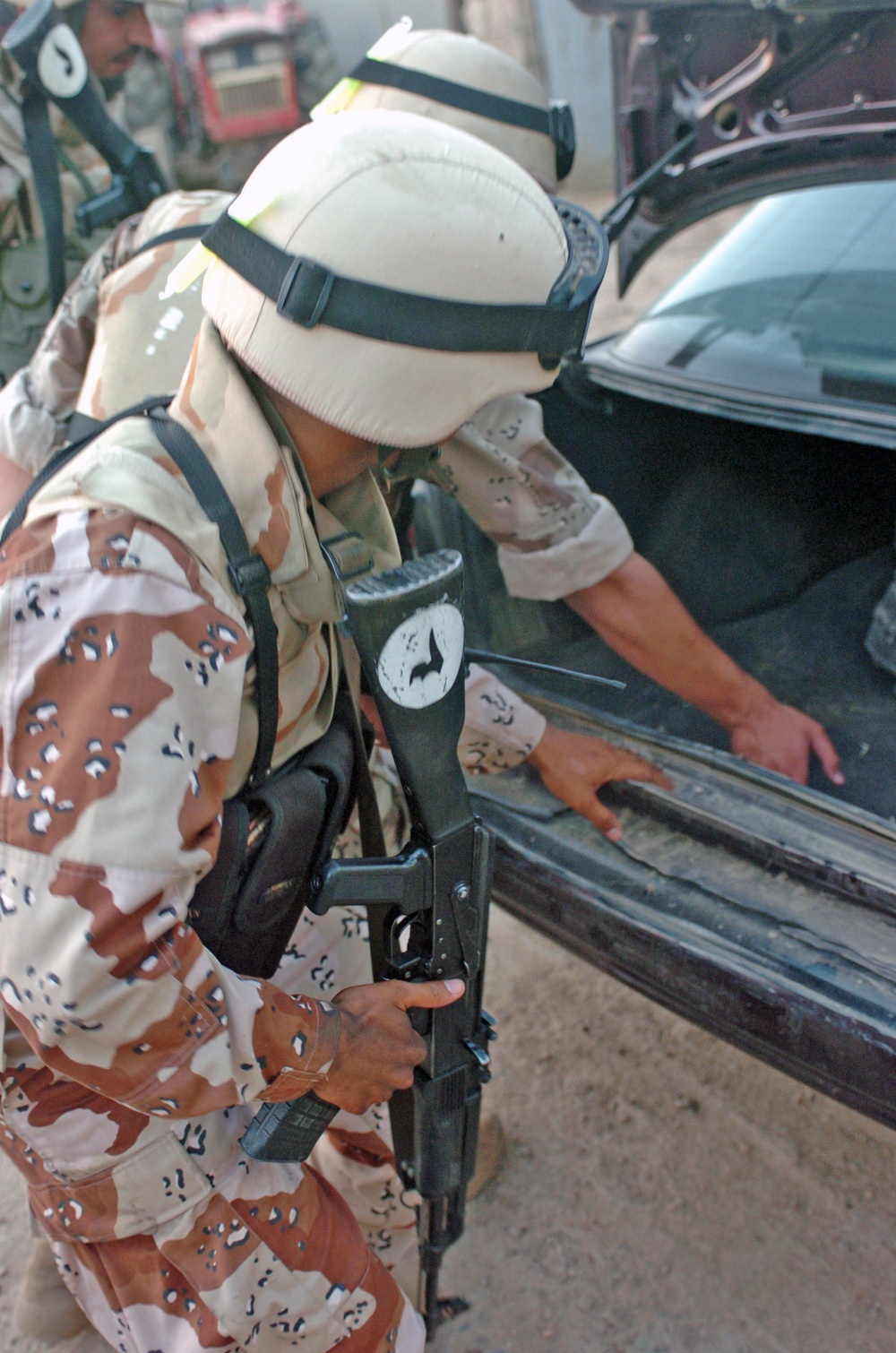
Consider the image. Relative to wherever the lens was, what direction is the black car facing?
facing away from the viewer and to the right of the viewer

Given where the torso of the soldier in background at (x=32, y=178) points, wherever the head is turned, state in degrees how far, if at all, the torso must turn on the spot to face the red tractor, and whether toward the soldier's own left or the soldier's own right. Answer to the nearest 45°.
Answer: approximately 135° to the soldier's own left

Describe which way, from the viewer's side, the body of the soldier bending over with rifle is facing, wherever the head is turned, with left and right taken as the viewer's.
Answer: facing to the right of the viewer

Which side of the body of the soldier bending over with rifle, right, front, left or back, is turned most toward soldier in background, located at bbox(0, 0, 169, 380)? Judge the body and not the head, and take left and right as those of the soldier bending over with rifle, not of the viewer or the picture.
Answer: left

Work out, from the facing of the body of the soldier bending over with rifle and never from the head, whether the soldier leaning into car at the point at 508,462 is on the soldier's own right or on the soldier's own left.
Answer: on the soldier's own left

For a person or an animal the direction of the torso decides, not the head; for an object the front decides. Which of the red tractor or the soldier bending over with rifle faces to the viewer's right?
the soldier bending over with rifle

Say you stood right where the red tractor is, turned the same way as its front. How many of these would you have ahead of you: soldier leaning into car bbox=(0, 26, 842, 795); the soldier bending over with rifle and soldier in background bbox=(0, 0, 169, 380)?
3

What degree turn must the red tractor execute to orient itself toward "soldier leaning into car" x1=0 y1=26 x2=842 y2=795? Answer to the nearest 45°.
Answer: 0° — it already faces them

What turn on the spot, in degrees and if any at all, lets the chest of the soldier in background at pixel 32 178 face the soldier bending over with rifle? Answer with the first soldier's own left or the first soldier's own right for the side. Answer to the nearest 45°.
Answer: approximately 45° to the first soldier's own right

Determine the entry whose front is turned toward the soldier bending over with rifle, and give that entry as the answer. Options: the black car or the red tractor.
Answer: the red tractor

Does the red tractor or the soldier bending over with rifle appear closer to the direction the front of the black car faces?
the red tractor
